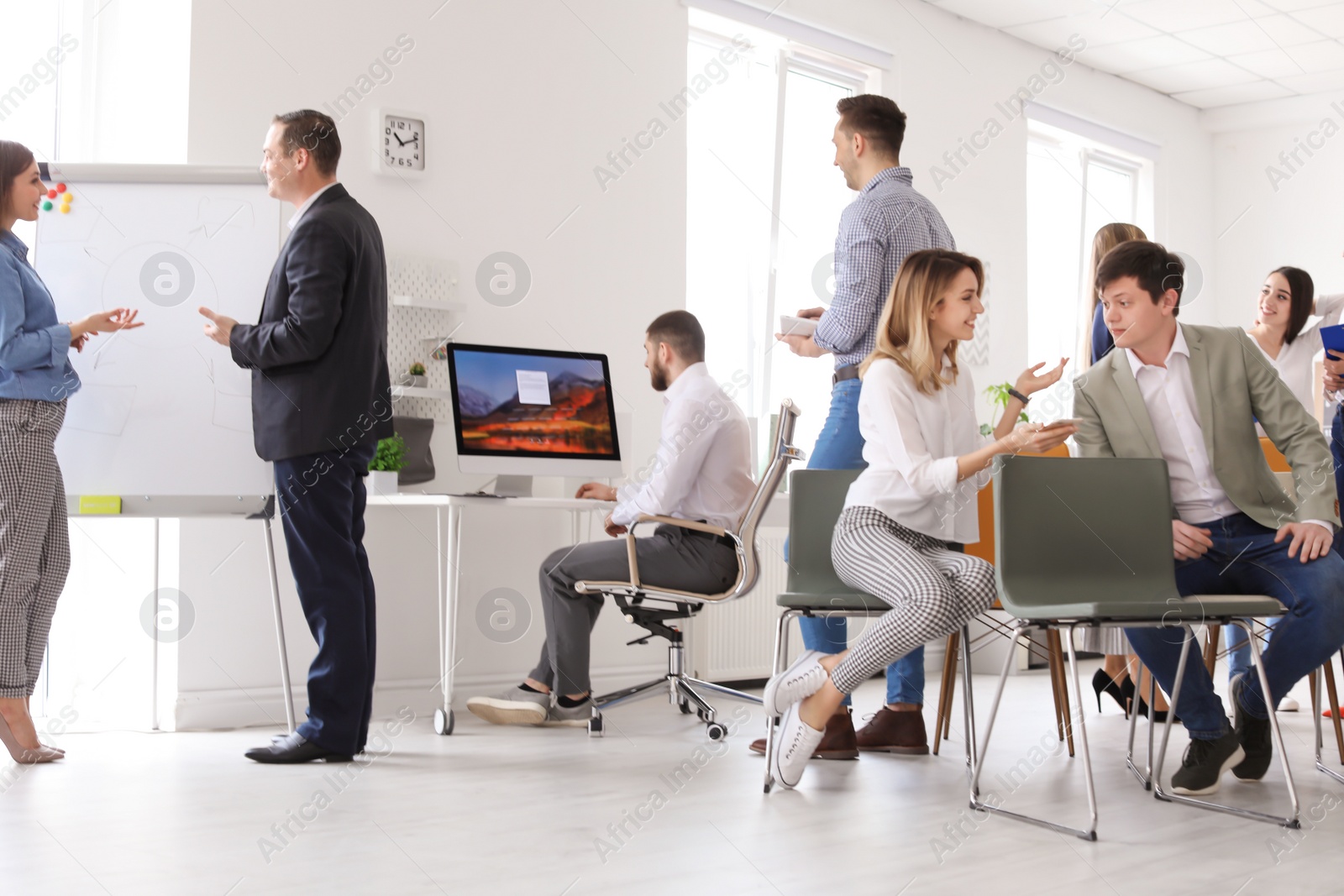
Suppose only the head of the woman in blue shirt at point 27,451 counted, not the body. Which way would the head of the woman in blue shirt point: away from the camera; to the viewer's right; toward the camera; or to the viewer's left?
to the viewer's right

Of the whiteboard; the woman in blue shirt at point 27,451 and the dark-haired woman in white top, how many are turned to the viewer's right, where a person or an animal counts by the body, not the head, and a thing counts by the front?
1

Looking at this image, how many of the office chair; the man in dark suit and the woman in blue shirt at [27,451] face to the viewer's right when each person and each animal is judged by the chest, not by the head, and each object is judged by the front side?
1

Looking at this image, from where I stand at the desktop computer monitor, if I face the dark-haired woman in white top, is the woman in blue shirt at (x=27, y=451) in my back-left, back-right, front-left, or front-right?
back-right

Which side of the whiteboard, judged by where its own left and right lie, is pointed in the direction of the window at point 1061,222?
left

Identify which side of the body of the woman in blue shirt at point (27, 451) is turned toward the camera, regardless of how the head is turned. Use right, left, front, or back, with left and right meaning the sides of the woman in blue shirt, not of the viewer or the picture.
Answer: right

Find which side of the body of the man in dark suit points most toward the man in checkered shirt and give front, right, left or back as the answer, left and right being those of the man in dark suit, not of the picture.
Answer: back

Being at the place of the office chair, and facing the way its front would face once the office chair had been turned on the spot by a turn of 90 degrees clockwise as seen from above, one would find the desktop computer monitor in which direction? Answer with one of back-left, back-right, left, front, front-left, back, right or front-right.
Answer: front-left

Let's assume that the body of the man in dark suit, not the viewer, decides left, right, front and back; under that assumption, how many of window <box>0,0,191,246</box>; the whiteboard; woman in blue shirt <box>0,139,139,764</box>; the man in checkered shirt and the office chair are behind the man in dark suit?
2

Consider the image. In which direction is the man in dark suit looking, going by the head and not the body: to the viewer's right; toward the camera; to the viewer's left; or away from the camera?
to the viewer's left

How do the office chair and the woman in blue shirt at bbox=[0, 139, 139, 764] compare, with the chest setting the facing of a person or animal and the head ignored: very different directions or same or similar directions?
very different directions

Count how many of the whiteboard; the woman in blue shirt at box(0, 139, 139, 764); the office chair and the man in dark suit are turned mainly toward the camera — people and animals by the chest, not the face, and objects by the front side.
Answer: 1

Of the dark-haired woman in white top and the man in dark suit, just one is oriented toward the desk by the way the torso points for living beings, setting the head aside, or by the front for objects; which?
the dark-haired woman in white top

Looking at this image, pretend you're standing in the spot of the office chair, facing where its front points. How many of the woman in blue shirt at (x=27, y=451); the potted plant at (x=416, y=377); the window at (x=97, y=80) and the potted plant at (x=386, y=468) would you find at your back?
0

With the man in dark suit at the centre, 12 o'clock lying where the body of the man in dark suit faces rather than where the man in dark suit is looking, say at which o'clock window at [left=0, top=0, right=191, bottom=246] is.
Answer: The window is roughly at 2 o'clock from the man in dark suit.

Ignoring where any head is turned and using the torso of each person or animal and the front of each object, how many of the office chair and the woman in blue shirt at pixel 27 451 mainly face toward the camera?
0

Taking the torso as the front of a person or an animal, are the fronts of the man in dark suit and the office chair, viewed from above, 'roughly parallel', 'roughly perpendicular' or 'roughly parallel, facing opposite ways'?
roughly parallel

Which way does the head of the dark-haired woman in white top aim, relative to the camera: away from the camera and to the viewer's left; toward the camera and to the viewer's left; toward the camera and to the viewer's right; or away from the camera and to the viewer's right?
toward the camera and to the viewer's left
